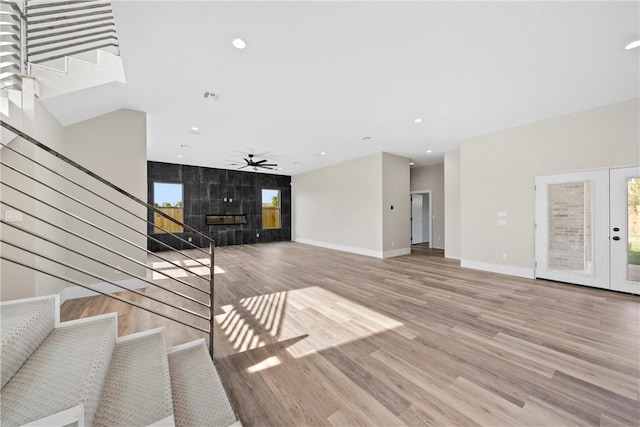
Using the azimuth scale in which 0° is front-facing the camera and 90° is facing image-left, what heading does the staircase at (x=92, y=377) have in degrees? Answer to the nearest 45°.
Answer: approximately 270°

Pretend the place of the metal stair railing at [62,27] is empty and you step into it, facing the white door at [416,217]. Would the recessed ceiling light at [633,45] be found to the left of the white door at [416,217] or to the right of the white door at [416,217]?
right

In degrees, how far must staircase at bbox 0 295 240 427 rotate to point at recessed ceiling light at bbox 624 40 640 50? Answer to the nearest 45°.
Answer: approximately 45° to its right

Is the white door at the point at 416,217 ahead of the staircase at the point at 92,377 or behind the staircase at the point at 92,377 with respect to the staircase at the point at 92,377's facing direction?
ahead

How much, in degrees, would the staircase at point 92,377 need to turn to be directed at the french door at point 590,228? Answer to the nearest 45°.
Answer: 0° — it already faces it

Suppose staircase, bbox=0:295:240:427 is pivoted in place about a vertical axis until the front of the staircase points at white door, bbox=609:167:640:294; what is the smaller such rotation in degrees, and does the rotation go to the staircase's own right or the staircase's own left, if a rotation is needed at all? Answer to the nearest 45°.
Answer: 0° — it already faces it

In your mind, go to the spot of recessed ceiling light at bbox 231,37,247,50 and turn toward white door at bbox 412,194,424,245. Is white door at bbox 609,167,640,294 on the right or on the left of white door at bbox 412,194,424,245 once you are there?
right
